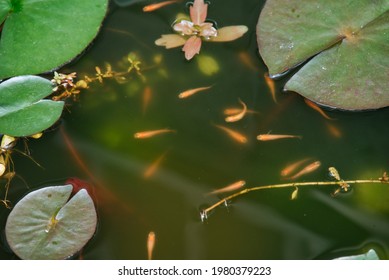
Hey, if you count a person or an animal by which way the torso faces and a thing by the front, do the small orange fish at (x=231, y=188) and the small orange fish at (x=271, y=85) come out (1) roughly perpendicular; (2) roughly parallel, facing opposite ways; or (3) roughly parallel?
roughly perpendicular

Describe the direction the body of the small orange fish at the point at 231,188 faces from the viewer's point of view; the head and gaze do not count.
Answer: to the viewer's right
